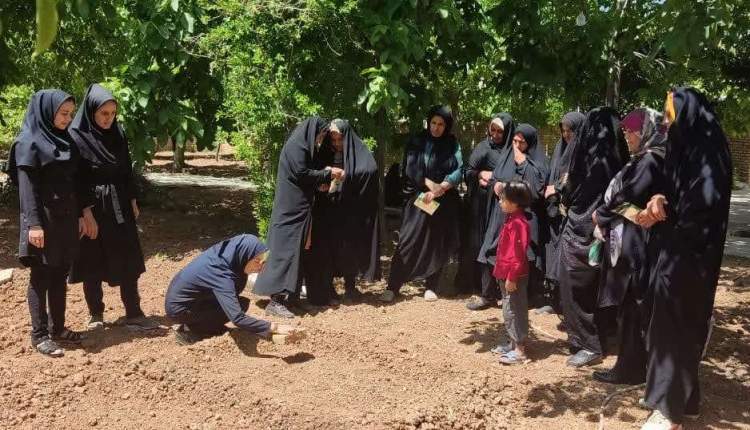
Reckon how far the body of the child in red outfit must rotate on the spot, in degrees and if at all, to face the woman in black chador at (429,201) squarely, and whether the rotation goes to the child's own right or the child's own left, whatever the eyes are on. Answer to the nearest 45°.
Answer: approximately 45° to the child's own right

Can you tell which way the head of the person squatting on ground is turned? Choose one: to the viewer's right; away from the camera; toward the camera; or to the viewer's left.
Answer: to the viewer's right

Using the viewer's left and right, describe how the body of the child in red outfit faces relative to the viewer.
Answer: facing to the left of the viewer

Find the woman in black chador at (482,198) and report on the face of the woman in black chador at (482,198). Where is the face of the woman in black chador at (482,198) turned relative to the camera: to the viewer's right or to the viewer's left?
to the viewer's left

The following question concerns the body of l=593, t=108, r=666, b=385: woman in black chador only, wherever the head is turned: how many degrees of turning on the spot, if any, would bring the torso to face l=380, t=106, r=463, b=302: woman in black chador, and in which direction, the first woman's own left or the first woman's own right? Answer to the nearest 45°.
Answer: approximately 45° to the first woman's own right

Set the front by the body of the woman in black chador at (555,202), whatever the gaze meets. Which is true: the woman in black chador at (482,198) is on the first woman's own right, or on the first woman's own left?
on the first woman's own right

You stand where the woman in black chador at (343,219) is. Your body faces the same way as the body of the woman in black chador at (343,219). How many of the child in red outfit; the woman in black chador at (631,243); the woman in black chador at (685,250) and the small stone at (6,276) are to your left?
3

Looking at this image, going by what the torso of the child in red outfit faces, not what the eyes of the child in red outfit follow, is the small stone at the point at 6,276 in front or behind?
in front

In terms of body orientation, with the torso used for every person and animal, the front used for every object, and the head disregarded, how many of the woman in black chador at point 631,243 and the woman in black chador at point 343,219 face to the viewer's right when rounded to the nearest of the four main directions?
0

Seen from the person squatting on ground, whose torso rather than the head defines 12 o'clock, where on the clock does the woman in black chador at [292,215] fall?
The woman in black chador is roughly at 10 o'clock from the person squatting on ground.

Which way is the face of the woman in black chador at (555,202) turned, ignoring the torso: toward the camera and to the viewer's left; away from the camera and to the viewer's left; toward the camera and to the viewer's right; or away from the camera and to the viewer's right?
toward the camera and to the viewer's left

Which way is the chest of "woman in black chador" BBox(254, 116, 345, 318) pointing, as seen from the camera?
to the viewer's right

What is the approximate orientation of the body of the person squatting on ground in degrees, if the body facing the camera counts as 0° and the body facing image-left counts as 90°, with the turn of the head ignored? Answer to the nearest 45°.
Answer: approximately 270°

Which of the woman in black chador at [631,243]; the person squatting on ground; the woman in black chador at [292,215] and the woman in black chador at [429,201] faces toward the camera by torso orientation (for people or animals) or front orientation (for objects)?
the woman in black chador at [429,201]

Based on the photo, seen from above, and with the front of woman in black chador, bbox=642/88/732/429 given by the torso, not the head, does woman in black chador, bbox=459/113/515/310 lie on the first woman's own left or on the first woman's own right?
on the first woman's own right

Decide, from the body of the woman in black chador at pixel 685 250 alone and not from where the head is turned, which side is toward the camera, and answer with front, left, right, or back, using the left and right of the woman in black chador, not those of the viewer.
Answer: left
